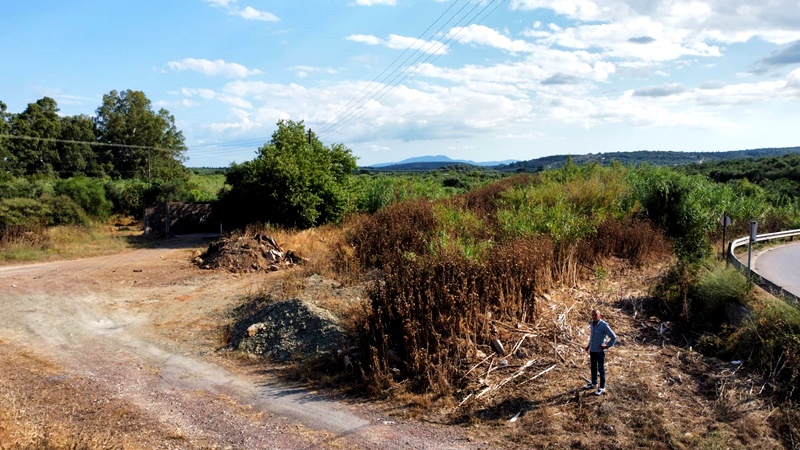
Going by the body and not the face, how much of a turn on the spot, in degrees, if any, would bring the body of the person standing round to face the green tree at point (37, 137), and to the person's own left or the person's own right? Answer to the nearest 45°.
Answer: approximately 90° to the person's own right

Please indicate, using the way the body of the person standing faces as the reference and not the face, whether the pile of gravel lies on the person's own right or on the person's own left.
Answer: on the person's own right

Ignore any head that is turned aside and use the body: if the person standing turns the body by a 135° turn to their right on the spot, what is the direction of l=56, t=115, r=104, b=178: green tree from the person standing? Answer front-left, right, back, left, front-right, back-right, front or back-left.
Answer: front-left

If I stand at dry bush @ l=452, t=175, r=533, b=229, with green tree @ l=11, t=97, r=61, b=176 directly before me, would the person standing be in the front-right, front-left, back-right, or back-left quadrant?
back-left

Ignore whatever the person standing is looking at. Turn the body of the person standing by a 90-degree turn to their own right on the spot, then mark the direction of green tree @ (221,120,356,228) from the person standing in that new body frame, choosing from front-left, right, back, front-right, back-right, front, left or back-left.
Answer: front

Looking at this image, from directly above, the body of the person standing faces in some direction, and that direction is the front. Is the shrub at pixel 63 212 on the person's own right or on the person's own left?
on the person's own right

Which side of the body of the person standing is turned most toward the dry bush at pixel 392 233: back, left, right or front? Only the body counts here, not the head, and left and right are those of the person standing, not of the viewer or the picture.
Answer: right

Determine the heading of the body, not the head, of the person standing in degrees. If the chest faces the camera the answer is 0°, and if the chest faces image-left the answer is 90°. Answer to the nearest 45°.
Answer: approximately 45°

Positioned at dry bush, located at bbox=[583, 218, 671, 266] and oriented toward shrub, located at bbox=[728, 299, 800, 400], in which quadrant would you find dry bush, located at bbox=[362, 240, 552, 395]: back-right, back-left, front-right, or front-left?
front-right

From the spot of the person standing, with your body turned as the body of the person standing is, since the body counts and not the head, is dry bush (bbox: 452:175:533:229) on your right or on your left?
on your right

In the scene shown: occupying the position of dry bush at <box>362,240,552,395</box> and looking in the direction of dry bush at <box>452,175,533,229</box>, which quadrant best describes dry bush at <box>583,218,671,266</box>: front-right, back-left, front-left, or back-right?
front-right
